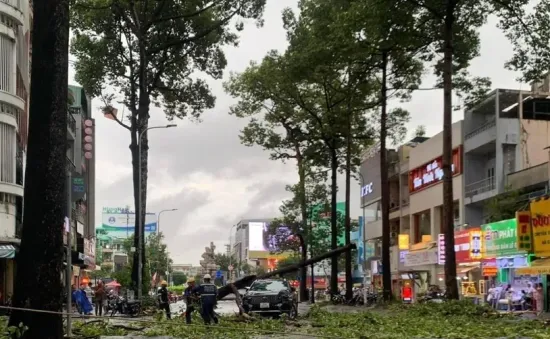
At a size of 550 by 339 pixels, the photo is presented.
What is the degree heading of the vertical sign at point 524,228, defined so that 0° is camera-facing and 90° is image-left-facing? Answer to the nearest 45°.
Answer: approximately 0°

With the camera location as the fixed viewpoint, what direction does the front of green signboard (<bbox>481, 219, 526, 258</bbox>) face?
facing the viewer and to the left of the viewer

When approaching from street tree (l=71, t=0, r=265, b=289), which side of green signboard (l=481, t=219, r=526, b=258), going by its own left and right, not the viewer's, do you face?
front

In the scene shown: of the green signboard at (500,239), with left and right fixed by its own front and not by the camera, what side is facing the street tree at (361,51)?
right

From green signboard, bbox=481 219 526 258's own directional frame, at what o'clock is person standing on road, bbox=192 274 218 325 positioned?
The person standing on road is roughly at 11 o'clock from the green signboard.

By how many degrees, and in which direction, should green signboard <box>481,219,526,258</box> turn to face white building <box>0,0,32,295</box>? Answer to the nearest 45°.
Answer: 0° — it already faces it

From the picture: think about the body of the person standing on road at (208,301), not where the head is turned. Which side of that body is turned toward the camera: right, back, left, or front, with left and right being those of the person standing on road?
back

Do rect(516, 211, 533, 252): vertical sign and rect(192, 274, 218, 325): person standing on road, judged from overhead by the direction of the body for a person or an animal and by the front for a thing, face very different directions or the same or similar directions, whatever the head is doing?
very different directions

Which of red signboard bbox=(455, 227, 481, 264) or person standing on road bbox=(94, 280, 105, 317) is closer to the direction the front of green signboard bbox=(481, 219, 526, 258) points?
the person standing on road

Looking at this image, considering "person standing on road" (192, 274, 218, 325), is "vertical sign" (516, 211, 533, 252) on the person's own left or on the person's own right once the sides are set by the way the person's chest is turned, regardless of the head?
on the person's own right

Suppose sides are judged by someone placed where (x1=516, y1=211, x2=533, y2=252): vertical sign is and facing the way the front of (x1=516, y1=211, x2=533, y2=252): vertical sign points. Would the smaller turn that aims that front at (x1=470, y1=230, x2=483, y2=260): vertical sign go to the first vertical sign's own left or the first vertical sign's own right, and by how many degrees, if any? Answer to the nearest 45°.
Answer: approximately 180°
